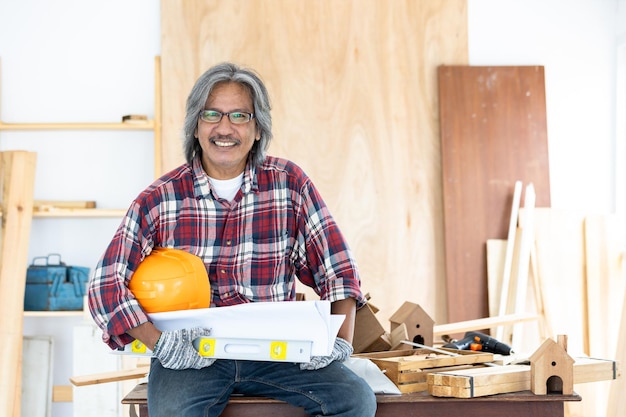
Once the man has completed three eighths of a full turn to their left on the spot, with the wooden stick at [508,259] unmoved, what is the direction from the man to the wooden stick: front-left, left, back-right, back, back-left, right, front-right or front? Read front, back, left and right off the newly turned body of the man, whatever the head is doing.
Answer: front

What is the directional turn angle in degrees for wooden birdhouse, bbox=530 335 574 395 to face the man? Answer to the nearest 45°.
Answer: approximately 90° to its right

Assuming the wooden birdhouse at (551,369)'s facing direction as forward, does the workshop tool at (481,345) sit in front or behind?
behind

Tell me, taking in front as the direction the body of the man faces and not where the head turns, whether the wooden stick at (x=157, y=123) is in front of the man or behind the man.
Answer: behind

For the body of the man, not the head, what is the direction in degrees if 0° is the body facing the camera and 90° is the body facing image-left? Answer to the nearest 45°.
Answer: approximately 0°

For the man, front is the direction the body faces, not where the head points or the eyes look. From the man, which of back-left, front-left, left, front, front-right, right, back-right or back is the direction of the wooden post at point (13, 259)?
back-right

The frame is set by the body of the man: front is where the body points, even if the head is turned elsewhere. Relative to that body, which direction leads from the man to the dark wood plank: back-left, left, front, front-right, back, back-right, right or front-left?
back-left

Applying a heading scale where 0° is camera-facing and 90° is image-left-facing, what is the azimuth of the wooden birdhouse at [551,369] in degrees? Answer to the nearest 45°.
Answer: approximately 0°

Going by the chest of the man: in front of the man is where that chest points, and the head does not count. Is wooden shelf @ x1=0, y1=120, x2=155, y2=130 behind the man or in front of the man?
behind

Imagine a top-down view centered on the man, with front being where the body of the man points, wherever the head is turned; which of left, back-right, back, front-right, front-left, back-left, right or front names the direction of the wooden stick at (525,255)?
back-left

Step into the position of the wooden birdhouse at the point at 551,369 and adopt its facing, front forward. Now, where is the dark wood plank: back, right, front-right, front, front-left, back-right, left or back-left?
back

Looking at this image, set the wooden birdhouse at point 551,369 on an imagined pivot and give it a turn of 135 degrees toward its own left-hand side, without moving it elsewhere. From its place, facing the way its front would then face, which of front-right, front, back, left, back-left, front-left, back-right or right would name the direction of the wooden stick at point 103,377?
back-left

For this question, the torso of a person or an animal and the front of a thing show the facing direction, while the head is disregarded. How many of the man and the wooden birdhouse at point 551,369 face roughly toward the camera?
2

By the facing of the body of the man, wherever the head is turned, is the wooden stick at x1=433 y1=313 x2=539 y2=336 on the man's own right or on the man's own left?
on the man's own left
